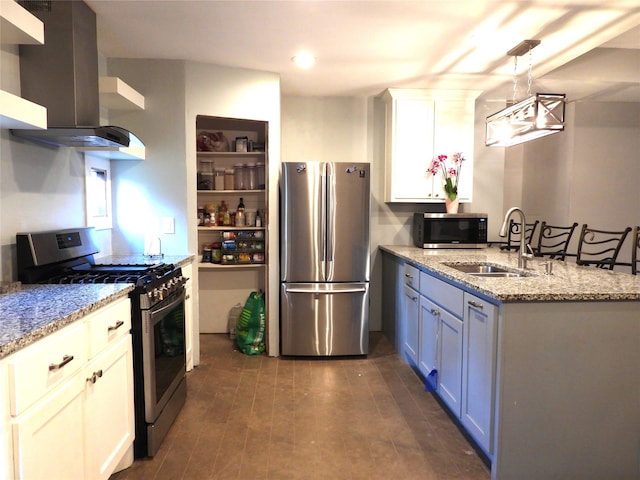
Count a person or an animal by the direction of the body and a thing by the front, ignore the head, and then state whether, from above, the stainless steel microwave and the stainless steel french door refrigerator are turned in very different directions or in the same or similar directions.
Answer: same or similar directions

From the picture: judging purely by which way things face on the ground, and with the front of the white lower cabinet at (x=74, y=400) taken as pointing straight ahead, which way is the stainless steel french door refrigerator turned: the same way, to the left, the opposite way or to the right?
to the right

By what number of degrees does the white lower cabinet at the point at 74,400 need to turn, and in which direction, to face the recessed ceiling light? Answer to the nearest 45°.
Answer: approximately 90° to its left

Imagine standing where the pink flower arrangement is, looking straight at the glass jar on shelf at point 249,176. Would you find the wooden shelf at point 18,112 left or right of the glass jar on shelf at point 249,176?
left

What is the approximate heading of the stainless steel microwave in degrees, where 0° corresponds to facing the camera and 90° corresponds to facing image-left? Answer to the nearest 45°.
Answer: approximately 0°

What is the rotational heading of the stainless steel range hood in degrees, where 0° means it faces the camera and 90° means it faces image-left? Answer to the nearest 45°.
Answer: approximately 315°

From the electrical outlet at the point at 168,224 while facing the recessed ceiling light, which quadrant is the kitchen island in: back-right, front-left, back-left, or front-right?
front-right

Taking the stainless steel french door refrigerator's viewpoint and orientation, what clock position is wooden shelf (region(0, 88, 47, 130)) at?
The wooden shelf is roughly at 1 o'clock from the stainless steel french door refrigerator.

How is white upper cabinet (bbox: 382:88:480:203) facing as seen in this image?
toward the camera

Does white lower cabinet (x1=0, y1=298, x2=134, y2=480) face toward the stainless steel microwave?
no

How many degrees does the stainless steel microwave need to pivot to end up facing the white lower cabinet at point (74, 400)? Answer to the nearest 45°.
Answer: approximately 45° to its right

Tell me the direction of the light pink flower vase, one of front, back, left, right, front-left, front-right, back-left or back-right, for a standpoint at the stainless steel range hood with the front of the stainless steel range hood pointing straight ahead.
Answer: front-left

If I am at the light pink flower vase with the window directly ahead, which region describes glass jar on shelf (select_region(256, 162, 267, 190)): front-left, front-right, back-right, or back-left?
front-right

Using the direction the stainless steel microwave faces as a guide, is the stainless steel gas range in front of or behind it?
in front
